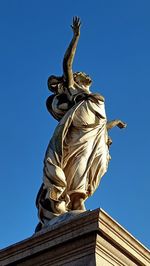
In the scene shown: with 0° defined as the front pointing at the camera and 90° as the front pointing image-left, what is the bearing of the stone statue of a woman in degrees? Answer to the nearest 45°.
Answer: approximately 315°
